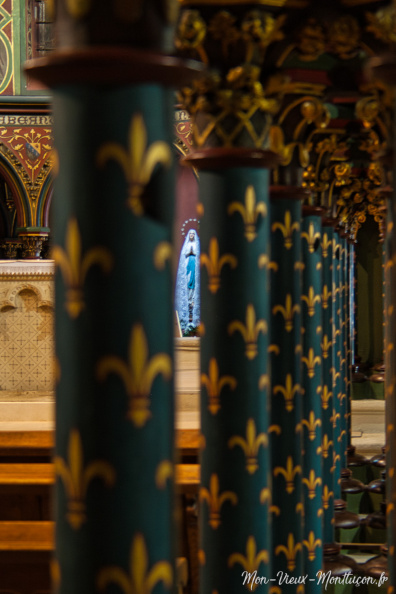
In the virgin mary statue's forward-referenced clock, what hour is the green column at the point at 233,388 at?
The green column is roughly at 12 o'clock from the virgin mary statue.

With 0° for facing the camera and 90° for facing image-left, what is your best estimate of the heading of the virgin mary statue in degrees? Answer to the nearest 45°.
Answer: approximately 0°

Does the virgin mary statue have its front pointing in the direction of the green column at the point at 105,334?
yes
